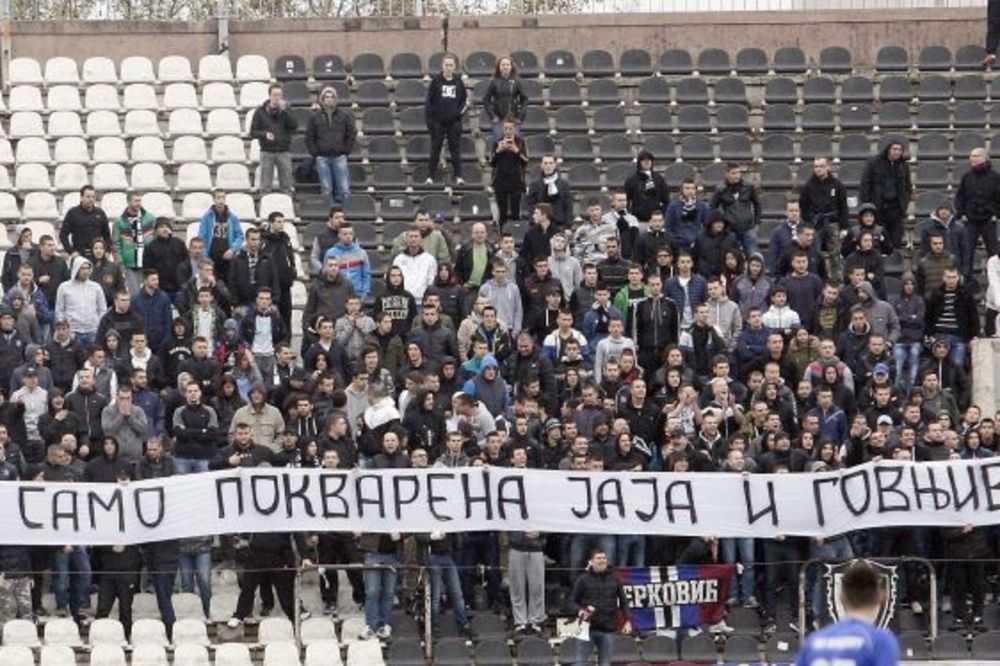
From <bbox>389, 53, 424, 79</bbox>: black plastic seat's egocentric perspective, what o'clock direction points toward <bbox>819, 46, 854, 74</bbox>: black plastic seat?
<bbox>819, 46, 854, 74</bbox>: black plastic seat is roughly at 9 o'clock from <bbox>389, 53, 424, 79</bbox>: black plastic seat.

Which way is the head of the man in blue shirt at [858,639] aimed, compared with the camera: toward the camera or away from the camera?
away from the camera

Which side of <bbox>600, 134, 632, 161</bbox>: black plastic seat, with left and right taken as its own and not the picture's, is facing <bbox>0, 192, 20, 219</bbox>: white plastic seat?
right

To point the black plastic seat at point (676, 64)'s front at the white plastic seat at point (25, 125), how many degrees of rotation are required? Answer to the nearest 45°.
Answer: approximately 90° to its right
